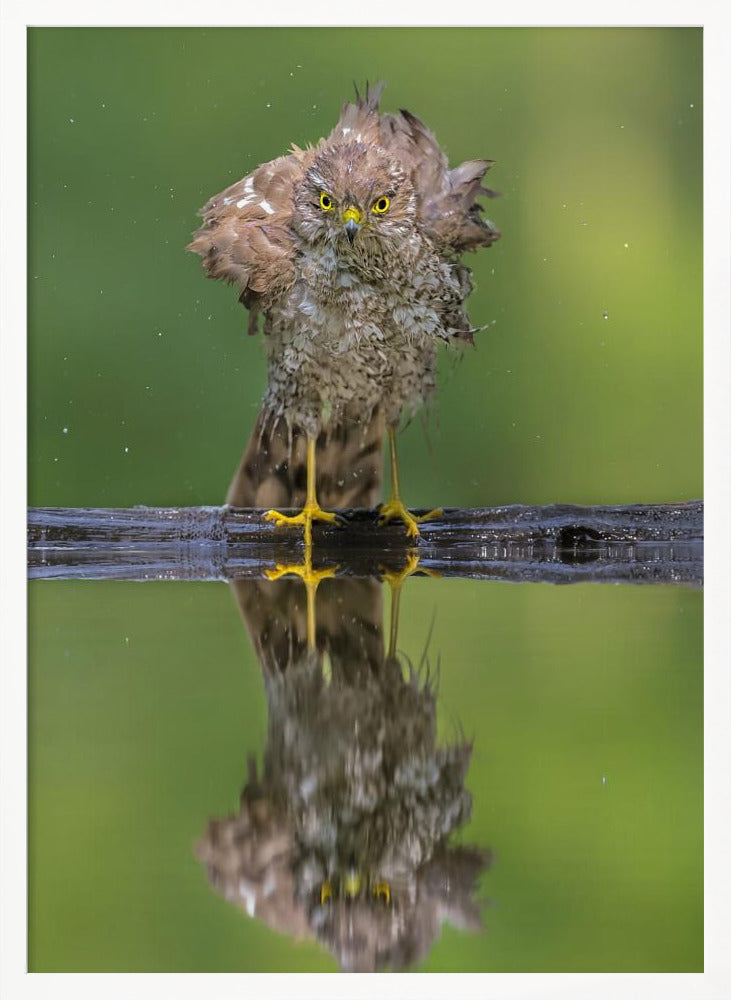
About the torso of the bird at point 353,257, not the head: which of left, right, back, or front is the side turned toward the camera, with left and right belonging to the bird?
front
